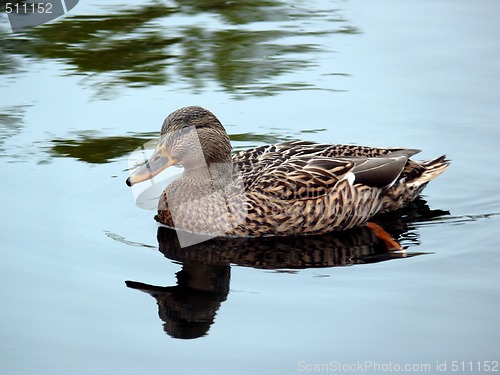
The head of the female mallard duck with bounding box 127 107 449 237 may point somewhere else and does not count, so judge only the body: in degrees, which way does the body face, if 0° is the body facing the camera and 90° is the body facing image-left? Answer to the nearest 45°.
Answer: approximately 90°
